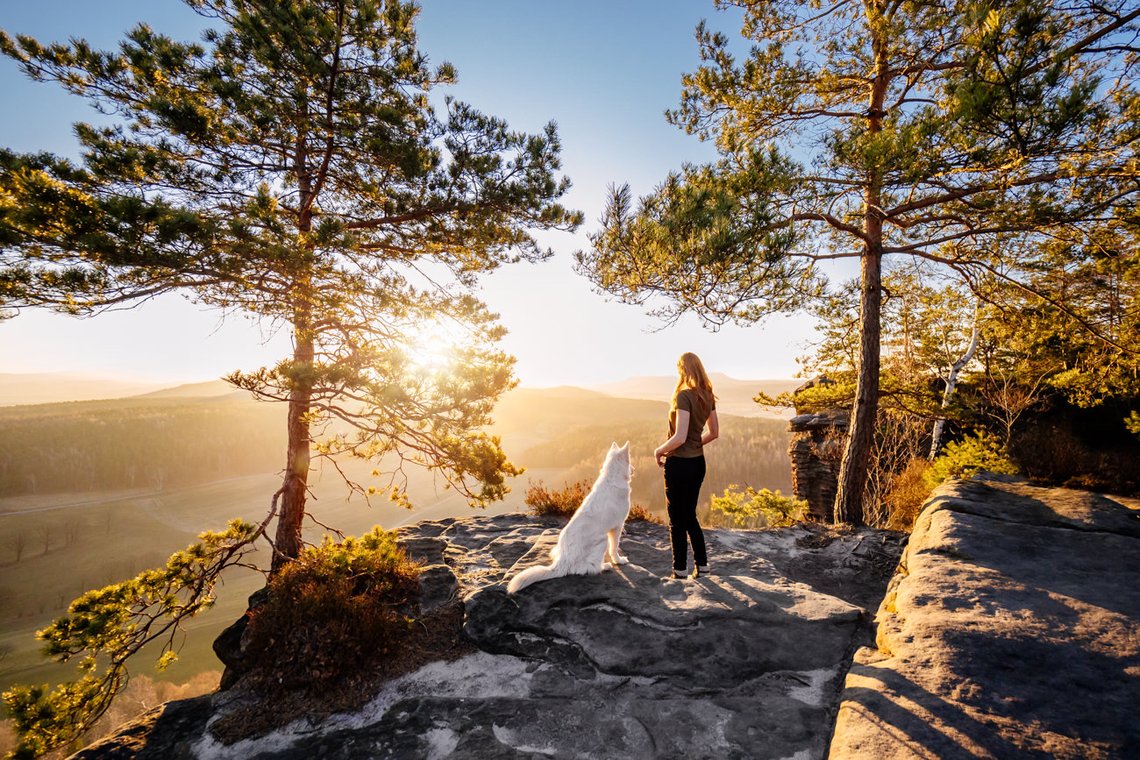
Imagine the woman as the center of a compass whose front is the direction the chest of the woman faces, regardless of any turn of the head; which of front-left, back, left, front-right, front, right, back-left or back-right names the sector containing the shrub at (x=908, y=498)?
right

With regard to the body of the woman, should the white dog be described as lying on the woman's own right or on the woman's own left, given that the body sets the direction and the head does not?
on the woman's own left

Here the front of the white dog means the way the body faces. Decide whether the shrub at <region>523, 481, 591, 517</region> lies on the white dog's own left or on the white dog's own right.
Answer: on the white dog's own left

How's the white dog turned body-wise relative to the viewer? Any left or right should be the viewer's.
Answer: facing away from the viewer and to the right of the viewer

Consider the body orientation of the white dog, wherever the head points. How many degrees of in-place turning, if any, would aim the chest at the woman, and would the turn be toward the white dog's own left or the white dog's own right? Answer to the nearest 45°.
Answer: approximately 45° to the white dog's own right

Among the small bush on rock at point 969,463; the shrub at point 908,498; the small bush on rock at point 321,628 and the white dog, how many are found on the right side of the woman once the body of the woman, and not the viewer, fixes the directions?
2

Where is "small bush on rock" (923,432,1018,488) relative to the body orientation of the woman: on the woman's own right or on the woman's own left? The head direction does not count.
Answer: on the woman's own right

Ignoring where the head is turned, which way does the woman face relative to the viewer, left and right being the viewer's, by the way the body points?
facing away from the viewer and to the left of the viewer

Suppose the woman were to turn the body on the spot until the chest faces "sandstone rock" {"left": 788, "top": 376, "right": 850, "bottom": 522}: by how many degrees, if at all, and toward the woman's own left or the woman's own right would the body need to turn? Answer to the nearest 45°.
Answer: approximately 45° to the woman's own right

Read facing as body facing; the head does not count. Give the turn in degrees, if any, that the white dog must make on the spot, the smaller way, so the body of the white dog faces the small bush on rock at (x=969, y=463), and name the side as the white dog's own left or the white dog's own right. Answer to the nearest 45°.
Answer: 0° — it already faces it
